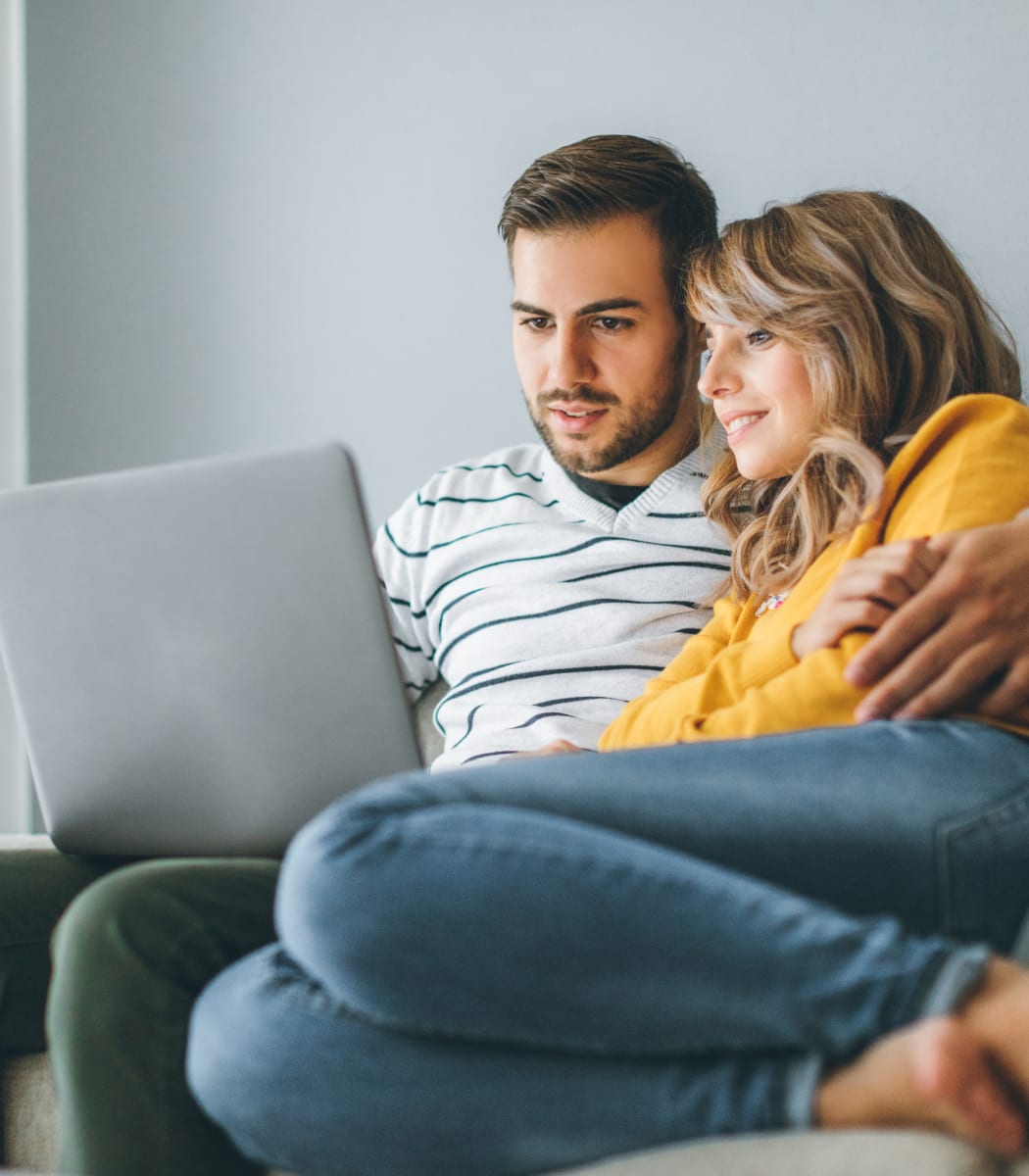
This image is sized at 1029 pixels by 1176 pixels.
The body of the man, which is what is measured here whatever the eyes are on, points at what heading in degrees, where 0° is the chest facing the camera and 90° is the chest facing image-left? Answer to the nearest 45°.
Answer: approximately 45°
